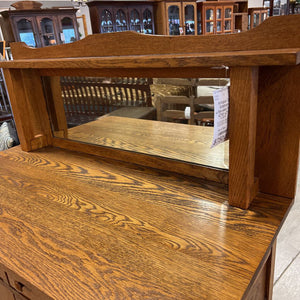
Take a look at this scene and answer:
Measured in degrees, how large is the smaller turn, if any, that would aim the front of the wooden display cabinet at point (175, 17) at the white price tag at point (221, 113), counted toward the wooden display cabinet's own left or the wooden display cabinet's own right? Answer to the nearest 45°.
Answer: approximately 45° to the wooden display cabinet's own right

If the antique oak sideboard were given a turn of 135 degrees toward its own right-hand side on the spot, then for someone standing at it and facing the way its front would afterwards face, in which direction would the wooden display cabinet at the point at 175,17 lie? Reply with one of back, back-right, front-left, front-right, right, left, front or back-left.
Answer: front

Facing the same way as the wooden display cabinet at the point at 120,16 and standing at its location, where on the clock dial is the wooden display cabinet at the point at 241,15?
the wooden display cabinet at the point at 241,15 is roughly at 10 o'clock from the wooden display cabinet at the point at 120,16.

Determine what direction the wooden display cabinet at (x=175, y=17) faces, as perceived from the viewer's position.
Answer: facing the viewer and to the right of the viewer

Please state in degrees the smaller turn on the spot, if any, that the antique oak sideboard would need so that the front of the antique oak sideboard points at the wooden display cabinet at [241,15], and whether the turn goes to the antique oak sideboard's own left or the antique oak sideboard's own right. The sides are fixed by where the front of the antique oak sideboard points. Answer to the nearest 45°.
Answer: approximately 135° to the antique oak sideboard's own right

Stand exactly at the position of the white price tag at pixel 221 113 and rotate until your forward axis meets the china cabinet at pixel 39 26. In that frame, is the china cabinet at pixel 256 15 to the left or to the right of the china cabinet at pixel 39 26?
right

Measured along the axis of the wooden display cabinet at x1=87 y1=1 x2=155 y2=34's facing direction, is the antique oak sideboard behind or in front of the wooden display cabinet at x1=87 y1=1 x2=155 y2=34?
in front

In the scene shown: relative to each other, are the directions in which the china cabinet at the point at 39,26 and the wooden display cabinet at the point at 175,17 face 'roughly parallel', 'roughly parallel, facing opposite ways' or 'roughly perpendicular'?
roughly parallel

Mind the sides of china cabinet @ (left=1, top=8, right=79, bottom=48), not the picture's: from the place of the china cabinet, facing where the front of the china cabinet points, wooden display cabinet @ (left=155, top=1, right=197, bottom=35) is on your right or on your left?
on your left

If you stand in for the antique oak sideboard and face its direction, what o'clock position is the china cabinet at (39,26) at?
The china cabinet is roughly at 4 o'clock from the antique oak sideboard.

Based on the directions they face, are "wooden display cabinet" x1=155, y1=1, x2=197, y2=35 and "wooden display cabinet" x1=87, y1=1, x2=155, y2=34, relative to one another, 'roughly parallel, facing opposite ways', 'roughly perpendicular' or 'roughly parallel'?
roughly parallel
